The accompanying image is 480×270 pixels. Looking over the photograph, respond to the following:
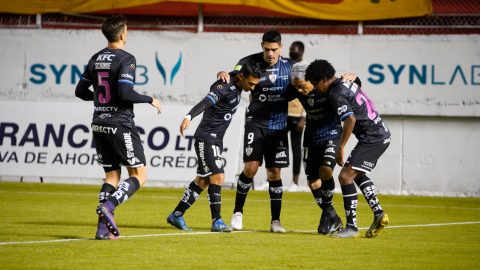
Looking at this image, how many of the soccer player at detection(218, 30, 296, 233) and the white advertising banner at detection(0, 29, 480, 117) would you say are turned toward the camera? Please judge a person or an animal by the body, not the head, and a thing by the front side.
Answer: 2

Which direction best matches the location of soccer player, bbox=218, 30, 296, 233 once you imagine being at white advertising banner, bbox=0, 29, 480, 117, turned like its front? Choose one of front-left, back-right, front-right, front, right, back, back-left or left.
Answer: front

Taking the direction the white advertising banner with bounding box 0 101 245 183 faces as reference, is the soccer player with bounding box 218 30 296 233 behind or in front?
in front

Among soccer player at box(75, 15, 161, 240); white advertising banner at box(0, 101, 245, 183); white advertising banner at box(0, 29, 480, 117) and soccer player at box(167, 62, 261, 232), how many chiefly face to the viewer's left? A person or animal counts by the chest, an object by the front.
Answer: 0

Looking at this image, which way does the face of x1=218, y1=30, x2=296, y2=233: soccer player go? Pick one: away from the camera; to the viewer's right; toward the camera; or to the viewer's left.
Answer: toward the camera

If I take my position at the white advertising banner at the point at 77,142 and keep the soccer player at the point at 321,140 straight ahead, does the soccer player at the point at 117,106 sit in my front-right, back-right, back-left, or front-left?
front-right

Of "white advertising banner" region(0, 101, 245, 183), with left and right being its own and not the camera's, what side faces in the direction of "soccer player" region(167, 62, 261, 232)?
front

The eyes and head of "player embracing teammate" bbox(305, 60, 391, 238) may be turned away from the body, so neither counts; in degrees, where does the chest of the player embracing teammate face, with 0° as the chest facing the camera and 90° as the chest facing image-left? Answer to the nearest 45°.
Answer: approximately 90°

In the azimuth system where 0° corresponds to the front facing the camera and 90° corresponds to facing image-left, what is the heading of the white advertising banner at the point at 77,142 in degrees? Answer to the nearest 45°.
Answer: approximately 0°

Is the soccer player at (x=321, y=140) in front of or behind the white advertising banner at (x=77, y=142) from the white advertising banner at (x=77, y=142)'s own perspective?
in front

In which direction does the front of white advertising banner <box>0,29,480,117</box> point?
toward the camera

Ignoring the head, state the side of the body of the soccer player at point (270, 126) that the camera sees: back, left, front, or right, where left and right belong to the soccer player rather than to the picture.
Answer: front

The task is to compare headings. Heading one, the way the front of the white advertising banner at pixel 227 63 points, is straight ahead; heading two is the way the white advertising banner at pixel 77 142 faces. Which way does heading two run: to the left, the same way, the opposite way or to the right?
the same way

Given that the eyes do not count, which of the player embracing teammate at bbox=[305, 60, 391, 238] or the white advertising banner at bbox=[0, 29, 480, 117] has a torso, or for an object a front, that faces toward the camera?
the white advertising banner
